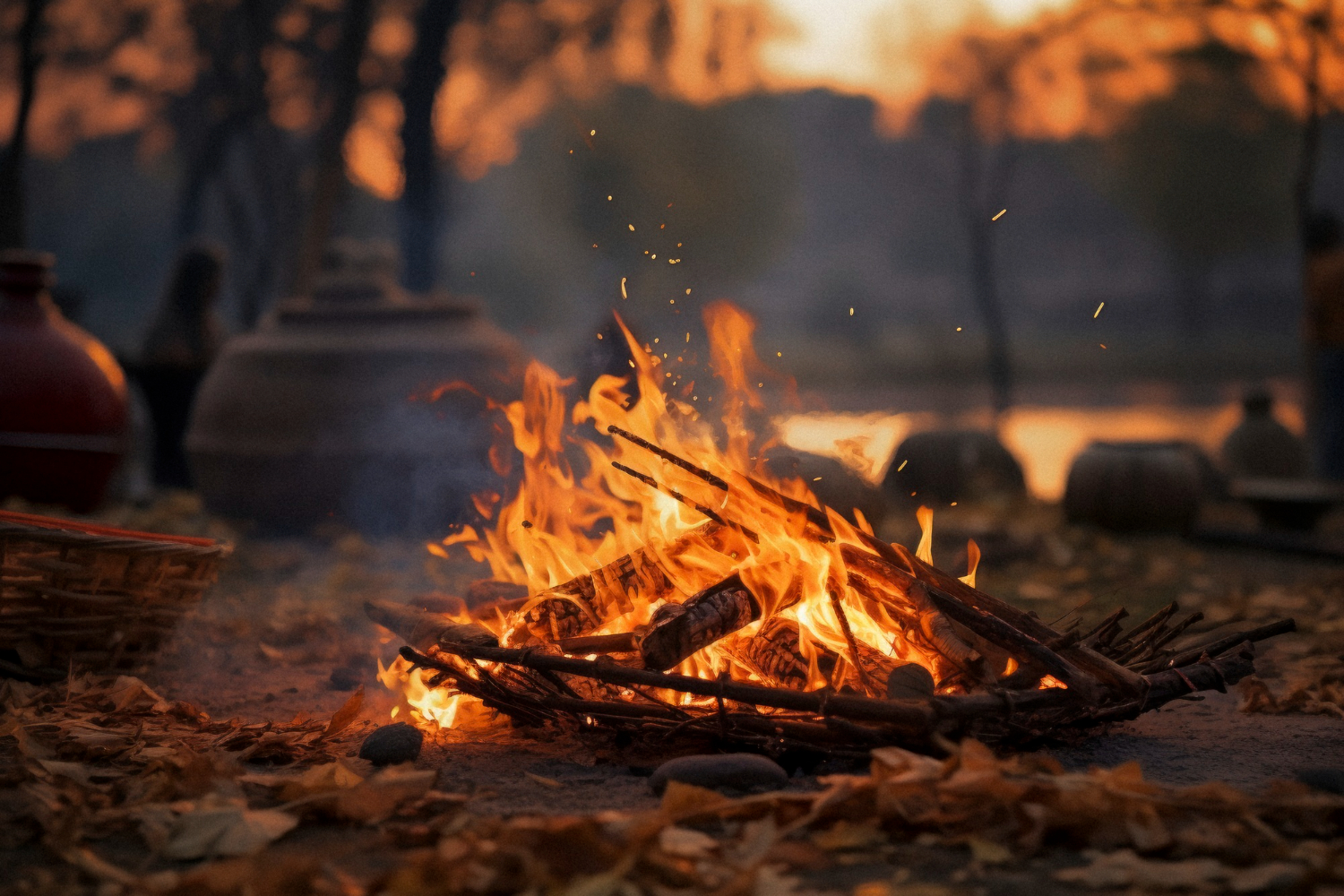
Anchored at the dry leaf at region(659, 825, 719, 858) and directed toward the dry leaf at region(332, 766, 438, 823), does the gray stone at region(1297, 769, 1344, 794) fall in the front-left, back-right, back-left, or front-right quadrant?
back-right

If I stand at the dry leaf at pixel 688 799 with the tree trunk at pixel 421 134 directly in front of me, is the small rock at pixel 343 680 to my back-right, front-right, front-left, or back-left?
front-left
